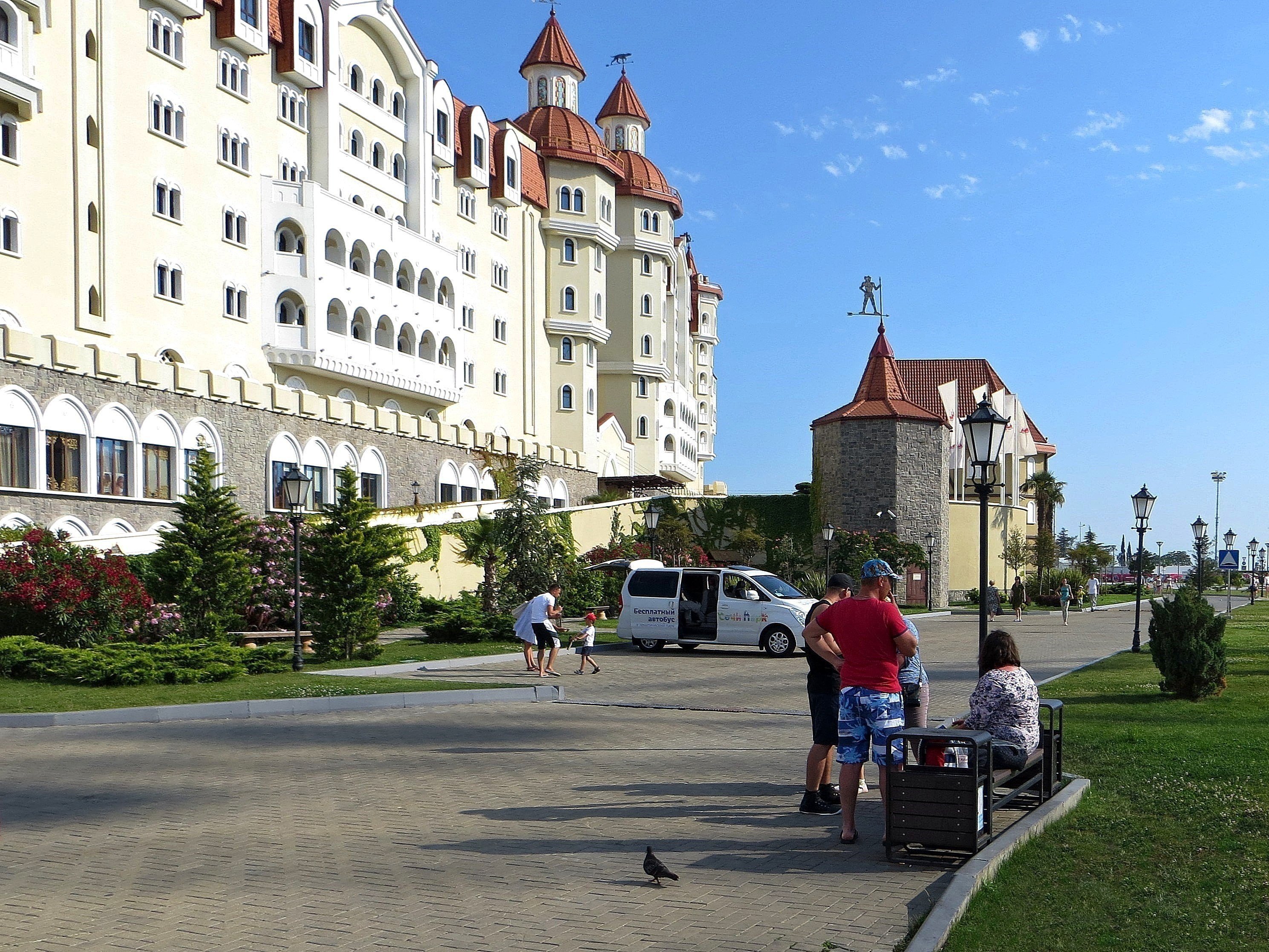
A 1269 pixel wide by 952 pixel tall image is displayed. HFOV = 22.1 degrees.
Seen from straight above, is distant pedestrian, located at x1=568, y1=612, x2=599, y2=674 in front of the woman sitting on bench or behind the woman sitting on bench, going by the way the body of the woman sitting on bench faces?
in front

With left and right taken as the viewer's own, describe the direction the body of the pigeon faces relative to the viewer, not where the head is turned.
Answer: facing to the left of the viewer

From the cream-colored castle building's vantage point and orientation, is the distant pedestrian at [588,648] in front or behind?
in front

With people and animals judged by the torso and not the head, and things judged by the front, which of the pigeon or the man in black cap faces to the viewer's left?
the pigeon

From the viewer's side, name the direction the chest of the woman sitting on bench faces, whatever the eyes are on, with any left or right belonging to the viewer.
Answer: facing away from the viewer and to the left of the viewer

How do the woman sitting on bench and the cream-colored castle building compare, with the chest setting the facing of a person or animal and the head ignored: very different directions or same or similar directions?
very different directions
